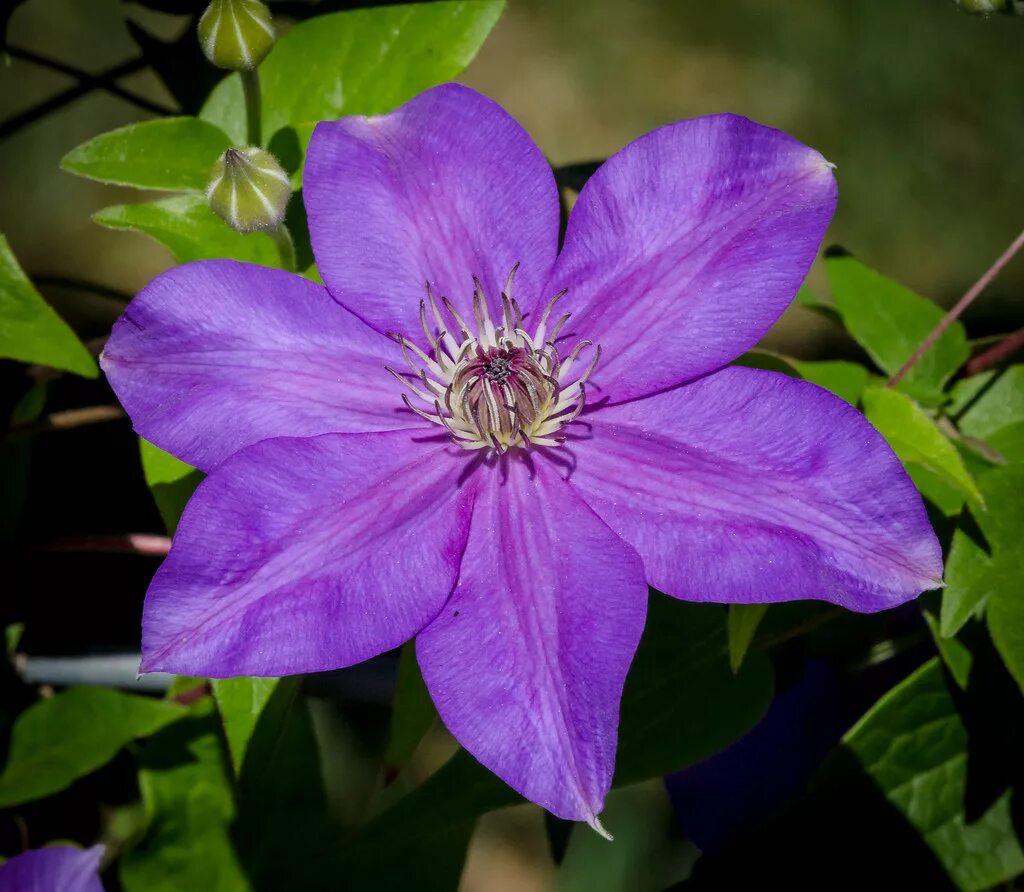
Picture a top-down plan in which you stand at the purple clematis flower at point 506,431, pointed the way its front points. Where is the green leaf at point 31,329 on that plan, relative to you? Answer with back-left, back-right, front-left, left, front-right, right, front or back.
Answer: right

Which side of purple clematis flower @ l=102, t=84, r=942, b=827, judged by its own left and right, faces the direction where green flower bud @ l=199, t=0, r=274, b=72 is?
right

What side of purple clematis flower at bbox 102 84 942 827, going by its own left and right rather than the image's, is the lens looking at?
front

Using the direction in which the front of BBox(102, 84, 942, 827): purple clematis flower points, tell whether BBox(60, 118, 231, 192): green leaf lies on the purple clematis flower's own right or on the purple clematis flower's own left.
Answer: on the purple clematis flower's own right

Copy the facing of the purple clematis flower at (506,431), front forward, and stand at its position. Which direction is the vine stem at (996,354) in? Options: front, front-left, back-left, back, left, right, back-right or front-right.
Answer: back-left
